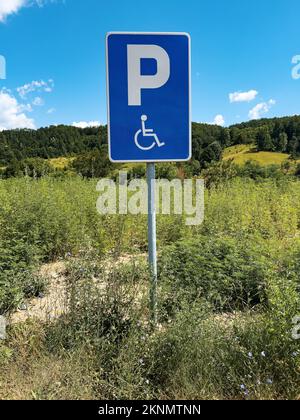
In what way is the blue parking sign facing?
toward the camera

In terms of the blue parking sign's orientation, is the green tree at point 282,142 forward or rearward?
rearward
